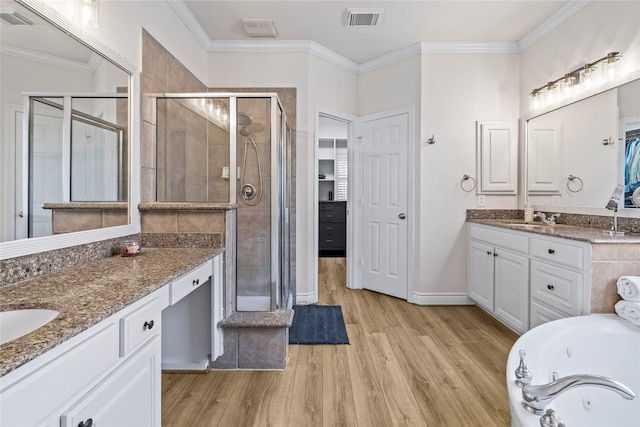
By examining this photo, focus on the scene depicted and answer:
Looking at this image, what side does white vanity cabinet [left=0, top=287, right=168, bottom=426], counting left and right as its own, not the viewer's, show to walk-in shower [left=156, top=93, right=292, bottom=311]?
left

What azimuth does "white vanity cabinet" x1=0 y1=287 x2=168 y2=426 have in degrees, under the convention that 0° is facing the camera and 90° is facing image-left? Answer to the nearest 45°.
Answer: approximately 315°

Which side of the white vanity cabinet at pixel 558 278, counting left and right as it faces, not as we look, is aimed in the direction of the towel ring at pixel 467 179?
right

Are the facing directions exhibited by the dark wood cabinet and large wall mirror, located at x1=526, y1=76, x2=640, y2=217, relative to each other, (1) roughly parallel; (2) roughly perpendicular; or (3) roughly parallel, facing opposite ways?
roughly perpendicular

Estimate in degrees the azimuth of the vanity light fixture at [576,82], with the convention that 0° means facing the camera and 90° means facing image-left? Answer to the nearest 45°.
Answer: approximately 45°

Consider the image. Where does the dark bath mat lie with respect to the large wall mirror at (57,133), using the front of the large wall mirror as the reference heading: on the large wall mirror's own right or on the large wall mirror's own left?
on the large wall mirror's own left

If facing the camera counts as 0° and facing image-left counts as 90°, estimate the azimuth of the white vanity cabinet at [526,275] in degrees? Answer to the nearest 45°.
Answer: approximately 45°
